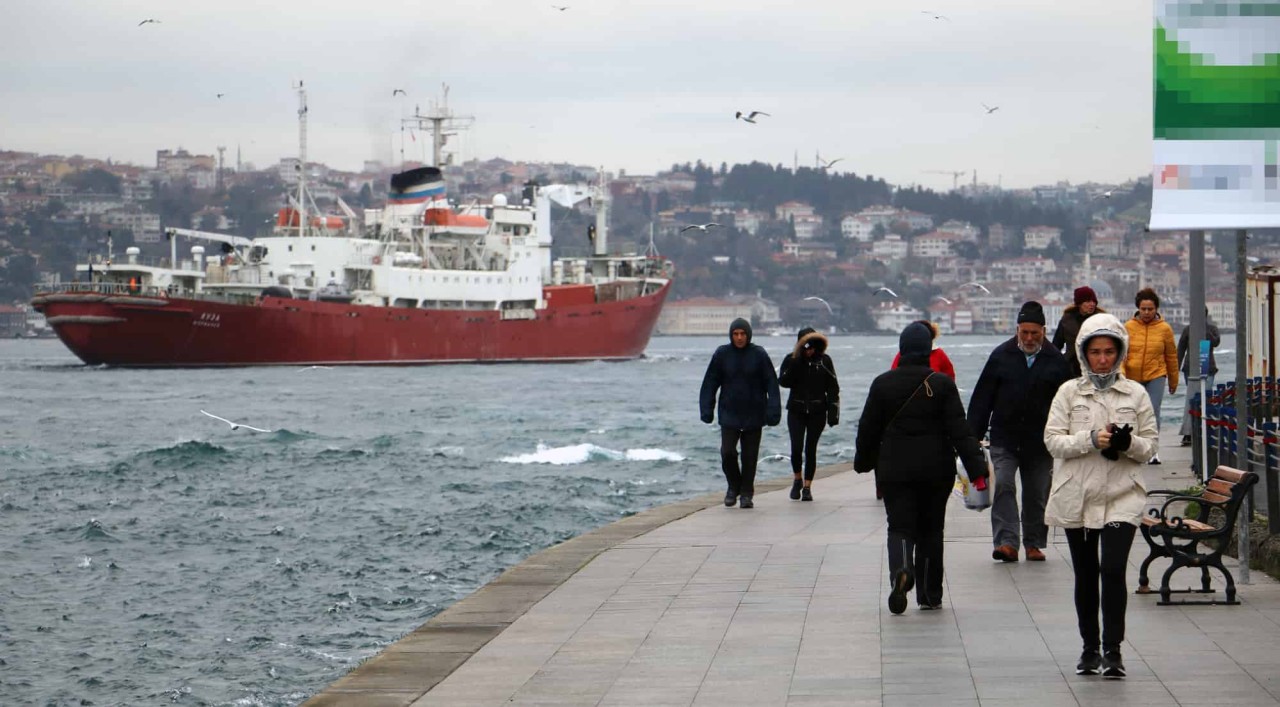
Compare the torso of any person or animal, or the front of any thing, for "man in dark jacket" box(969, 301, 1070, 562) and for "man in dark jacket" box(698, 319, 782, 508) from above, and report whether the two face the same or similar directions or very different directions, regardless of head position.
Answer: same or similar directions

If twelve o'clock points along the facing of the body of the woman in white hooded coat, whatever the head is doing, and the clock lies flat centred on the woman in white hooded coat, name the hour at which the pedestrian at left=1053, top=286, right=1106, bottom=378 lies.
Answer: The pedestrian is roughly at 6 o'clock from the woman in white hooded coat.

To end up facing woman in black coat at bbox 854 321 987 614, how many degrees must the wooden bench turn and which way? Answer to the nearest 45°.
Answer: approximately 45° to its left

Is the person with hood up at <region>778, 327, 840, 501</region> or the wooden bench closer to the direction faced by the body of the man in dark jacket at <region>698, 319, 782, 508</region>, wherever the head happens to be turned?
the wooden bench

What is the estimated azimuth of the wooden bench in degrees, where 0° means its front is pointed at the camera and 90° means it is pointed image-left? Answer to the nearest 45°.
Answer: approximately 90°

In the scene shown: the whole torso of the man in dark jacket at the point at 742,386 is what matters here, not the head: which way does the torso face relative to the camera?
toward the camera

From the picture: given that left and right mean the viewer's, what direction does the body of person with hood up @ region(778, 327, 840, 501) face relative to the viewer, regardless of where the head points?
facing the viewer

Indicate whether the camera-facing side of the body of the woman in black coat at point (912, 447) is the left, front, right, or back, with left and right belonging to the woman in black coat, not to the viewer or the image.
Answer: back

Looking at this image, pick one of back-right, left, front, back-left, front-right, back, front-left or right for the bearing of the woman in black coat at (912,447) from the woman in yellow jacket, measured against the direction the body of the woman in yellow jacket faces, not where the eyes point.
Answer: front

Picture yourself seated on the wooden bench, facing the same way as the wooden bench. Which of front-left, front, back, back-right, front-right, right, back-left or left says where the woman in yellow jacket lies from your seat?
right

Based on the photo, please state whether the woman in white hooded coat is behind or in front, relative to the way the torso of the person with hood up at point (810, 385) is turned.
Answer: in front

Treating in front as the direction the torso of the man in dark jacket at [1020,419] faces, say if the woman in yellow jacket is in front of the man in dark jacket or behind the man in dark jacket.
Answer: behind

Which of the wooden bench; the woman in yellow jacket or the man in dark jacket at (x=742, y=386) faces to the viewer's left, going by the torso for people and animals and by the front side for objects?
the wooden bench

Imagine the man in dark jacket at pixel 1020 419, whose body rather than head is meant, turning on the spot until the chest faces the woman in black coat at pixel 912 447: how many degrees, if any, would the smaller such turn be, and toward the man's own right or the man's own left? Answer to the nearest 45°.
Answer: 0° — they already face them

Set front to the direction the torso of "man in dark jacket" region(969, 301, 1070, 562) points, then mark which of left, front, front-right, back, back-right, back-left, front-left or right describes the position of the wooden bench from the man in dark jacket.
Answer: front-left

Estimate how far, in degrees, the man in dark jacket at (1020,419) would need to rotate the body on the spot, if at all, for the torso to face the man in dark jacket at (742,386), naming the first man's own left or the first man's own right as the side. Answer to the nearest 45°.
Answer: approximately 135° to the first man's own right
